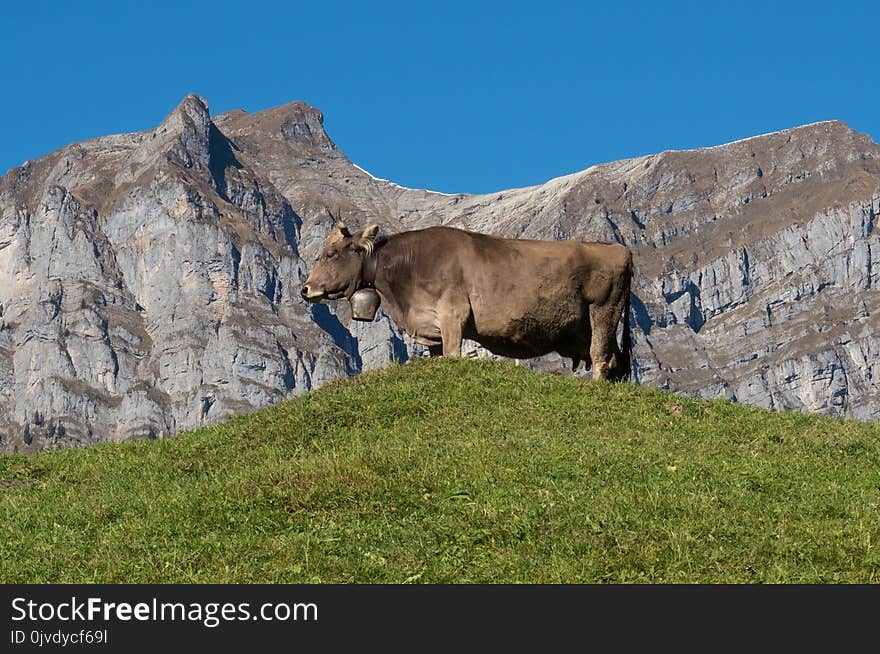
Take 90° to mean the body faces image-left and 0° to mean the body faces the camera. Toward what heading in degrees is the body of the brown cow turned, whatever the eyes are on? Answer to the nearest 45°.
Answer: approximately 90°
